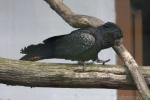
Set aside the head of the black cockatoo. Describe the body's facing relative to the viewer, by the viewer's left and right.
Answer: facing to the right of the viewer
